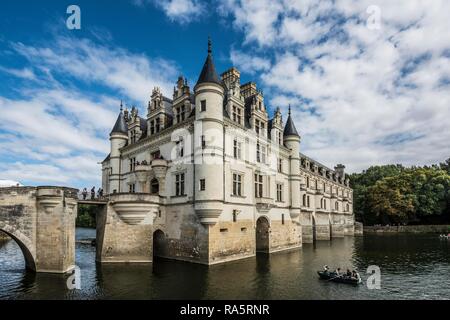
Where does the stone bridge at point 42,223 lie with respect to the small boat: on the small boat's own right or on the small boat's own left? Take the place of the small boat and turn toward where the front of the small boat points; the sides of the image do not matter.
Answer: on the small boat's own left

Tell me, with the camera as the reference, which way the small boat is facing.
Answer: facing away from the viewer and to the left of the viewer

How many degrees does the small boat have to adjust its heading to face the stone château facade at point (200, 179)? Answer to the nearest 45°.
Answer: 0° — it already faces it

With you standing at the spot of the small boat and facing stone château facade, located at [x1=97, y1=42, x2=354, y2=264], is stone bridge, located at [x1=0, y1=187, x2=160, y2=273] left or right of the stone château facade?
left
